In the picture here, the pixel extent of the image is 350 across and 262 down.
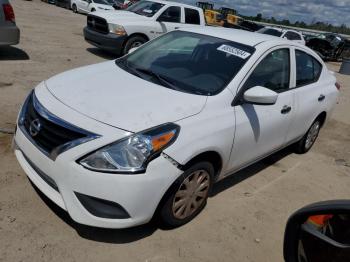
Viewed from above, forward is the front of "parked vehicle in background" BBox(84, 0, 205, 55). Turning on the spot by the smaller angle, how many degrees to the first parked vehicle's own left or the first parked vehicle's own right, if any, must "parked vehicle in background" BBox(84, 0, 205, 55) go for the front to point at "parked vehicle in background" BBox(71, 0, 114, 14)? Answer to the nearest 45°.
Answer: approximately 135° to the first parked vehicle's own right

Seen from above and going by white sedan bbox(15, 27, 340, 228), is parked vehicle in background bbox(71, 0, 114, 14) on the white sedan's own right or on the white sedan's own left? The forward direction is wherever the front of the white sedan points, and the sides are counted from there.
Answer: on the white sedan's own right

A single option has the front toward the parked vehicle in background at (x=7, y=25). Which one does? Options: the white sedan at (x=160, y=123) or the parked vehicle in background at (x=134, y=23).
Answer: the parked vehicle in background at (x=134, y=23)

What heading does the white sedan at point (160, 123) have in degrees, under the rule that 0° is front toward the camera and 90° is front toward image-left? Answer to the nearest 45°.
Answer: approximately 45°

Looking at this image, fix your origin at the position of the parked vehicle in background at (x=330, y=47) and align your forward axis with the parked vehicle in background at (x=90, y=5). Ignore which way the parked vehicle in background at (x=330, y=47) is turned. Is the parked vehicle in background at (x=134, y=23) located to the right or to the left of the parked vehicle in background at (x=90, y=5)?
left

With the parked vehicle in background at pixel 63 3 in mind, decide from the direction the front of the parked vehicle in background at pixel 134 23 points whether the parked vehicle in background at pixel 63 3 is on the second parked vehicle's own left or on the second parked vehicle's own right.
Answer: on the second parked vehicle's own right

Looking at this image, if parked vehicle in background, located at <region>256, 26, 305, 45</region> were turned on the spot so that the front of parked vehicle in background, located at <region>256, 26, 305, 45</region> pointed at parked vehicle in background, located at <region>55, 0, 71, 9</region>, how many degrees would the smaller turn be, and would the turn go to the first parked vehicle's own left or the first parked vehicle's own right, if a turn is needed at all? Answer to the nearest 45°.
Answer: approximately 90° to the first parked vehicle's own right

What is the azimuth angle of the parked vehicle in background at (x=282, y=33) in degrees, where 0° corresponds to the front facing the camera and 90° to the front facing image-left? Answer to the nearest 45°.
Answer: approximately 45°

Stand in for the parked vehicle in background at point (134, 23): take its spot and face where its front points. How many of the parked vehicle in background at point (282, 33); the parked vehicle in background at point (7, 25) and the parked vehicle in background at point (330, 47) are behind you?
2
